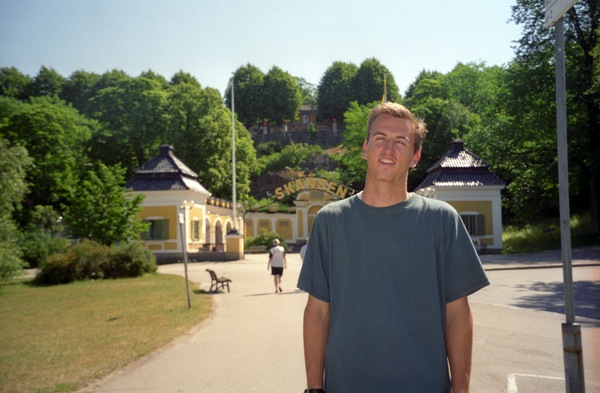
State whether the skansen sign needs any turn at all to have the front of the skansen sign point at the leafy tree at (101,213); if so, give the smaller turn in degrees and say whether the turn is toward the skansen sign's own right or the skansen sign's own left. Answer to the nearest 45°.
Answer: approximately 45° to the skansen sign's own right

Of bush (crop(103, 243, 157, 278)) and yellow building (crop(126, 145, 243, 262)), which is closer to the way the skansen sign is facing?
the bush

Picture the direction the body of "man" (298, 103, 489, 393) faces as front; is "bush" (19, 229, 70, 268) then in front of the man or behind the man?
behind

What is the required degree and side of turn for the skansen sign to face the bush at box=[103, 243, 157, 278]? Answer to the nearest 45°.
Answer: approximately 45° to its right

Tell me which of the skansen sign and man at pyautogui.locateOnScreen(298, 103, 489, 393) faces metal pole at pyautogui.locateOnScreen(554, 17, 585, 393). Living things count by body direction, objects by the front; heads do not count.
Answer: the skansen sign

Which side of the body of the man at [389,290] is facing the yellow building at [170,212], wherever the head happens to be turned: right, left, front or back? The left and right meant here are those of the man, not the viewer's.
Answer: back

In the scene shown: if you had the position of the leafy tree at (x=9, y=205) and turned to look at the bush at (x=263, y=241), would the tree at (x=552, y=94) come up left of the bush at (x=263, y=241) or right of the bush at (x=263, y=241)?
right

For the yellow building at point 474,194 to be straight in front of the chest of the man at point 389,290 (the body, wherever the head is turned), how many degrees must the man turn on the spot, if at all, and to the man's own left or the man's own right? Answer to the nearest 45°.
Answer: approximately 180°

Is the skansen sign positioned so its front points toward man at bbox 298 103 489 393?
yes

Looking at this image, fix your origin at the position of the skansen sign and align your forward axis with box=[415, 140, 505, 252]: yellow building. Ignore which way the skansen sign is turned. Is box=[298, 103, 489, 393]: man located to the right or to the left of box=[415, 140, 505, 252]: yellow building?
right

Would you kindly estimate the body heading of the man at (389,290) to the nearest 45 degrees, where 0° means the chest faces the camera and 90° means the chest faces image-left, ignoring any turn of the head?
approximately 0°
